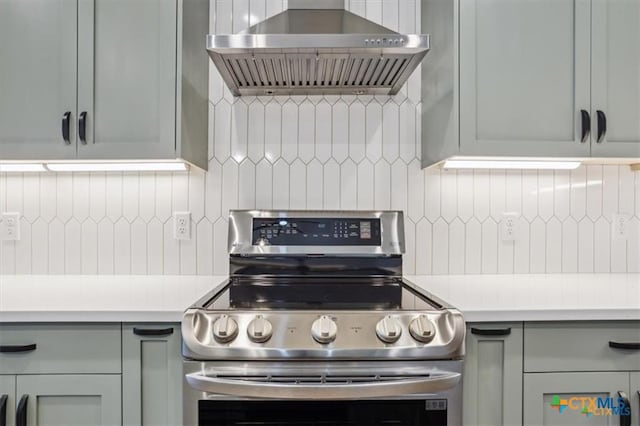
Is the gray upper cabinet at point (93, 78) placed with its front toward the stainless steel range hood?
no

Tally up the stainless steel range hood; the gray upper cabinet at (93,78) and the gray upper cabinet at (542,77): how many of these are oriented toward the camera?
3

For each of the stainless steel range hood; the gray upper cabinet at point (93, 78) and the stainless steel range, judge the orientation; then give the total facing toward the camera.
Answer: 3

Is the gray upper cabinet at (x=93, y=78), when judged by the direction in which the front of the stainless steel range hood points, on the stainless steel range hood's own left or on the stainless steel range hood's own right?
on the stainless steel range hood's own right

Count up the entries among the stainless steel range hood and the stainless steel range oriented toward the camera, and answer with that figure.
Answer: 2

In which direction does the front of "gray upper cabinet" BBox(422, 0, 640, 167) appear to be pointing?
toward the camera

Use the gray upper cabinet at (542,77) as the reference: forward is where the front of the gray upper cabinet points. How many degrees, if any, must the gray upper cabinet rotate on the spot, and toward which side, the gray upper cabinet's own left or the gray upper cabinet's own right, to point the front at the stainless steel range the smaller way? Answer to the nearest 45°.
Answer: approximately 45° to the gray upper cabinet's own right

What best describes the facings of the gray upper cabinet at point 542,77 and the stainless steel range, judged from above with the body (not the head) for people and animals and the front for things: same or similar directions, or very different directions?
same or similar directions

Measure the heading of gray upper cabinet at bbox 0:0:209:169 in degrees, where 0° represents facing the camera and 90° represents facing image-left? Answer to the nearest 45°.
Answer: approximately 0°

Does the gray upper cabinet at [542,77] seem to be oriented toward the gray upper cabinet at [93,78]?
no

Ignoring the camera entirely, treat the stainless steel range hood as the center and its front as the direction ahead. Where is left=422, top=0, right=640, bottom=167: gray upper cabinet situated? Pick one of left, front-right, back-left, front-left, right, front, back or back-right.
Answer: left

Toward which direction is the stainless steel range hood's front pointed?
toward the camera

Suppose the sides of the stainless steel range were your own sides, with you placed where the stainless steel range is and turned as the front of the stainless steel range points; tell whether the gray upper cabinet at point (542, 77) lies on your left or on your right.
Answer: on your left

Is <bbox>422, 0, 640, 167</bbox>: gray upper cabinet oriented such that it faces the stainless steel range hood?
no
